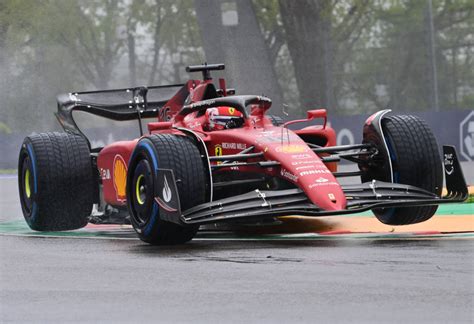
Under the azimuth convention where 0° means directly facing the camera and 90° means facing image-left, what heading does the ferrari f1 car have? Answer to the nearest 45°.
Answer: approximately 315°

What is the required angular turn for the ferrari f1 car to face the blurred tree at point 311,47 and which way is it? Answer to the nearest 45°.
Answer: approximately 135° to its left

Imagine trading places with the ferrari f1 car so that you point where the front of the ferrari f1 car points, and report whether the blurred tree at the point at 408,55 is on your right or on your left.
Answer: on your left

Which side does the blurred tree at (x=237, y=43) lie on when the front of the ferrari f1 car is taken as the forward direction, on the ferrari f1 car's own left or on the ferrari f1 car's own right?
on the ferrari f1 car's own left
